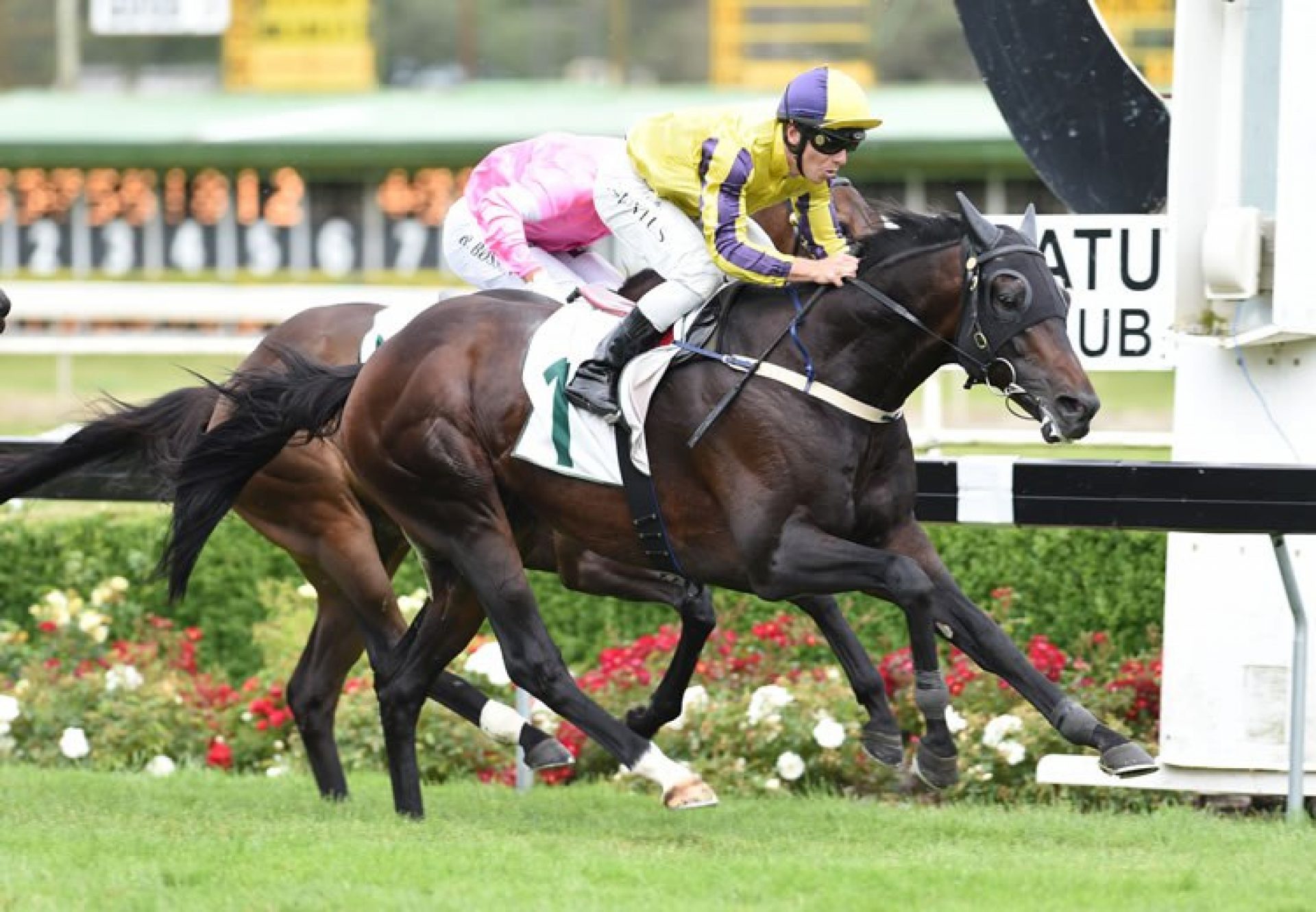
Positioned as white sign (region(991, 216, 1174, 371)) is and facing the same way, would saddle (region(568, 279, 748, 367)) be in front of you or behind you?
in front

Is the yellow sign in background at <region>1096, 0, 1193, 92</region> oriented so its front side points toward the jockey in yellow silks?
yes

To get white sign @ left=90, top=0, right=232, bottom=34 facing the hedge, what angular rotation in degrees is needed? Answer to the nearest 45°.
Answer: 0° — it already faces it

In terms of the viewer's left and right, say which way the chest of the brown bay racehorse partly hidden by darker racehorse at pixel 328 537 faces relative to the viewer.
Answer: facing to the right of the viewer

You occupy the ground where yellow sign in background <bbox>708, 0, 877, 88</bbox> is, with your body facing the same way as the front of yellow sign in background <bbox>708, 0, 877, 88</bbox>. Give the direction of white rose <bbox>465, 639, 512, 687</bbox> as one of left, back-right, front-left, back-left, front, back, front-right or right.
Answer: front

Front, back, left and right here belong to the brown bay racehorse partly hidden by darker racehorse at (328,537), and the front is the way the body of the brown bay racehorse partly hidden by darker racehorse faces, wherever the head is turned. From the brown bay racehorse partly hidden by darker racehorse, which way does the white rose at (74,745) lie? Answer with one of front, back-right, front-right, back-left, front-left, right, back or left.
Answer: back-left

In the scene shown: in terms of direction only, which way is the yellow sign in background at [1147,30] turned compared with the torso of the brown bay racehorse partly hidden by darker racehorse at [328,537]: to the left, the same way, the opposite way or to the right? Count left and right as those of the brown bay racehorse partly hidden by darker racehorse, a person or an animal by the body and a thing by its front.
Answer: to the right

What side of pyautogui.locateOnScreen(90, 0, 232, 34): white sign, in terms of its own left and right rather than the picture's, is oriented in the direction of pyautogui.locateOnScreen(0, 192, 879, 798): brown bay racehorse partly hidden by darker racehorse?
front

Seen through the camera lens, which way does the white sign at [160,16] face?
facing the viewer

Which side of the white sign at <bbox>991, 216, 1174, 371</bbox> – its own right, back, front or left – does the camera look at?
front

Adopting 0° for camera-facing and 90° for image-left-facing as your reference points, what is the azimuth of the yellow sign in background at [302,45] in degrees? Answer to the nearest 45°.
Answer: approximately 0°

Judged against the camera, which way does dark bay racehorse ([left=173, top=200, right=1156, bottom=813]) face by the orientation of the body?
to the viewer's right

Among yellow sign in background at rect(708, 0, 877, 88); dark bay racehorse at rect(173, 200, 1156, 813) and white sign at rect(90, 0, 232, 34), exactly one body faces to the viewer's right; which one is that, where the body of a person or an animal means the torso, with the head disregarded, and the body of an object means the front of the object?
the dark bay racehorse

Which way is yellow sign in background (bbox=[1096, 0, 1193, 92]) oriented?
toward the camera

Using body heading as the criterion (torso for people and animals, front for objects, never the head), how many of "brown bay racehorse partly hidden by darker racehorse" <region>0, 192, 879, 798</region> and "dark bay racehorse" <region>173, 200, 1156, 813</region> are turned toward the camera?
0

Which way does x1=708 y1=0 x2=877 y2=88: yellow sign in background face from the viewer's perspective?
toward the camera

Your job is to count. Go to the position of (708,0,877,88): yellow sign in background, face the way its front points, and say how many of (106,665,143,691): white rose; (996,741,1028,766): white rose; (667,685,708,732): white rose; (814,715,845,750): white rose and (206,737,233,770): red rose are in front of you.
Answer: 5
